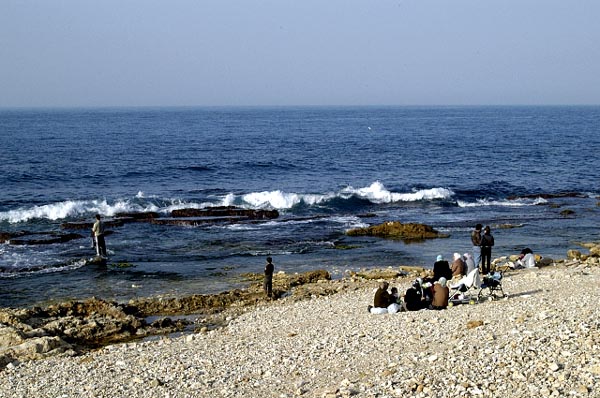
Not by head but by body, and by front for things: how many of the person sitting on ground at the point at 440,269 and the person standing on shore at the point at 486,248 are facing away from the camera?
2

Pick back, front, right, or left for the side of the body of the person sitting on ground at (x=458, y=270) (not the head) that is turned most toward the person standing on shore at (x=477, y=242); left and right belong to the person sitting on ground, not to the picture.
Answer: right

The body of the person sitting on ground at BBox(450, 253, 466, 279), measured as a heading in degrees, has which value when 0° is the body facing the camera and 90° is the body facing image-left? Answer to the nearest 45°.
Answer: approximately 135°

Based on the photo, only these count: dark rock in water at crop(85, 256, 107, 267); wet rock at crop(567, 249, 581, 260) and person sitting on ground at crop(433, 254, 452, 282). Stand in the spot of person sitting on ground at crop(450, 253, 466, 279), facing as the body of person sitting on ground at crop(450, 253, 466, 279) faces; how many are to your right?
1

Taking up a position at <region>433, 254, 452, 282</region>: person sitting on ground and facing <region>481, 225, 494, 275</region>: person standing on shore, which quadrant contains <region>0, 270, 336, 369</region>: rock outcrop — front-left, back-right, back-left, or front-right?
back-left

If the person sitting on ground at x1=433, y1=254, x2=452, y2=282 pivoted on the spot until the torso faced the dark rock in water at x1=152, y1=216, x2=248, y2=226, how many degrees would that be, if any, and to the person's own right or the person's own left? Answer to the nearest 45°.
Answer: approximately 45° to the person's own left

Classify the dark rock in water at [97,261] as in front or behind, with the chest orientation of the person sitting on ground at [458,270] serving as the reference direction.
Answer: in front

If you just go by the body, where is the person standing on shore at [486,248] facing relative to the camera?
away from the camera

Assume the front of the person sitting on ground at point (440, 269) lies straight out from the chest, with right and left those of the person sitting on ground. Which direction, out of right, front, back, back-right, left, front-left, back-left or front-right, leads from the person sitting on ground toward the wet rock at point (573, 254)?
front-right

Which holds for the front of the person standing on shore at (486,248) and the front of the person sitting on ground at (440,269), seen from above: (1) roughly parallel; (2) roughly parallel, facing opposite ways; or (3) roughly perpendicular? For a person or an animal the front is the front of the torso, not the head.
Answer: roughly parallel

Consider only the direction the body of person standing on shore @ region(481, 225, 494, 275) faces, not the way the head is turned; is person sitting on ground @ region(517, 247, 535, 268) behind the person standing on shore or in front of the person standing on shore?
in front

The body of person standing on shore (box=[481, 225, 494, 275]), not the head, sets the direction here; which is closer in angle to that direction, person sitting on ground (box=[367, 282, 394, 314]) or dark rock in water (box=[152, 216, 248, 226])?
the dark rock in water

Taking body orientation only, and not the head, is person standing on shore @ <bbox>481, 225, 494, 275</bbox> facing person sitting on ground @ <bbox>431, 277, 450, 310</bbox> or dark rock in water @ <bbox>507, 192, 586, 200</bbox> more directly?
the dark rock in water

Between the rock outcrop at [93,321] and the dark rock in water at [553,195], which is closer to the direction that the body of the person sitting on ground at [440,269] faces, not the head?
the dark rock in water

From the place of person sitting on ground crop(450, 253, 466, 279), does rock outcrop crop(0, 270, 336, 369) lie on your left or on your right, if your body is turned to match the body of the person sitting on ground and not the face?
on your left

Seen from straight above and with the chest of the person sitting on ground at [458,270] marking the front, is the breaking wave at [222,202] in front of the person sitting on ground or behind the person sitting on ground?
in front

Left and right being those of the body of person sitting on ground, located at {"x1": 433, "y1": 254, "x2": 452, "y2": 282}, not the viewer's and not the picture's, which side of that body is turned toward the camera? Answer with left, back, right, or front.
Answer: back

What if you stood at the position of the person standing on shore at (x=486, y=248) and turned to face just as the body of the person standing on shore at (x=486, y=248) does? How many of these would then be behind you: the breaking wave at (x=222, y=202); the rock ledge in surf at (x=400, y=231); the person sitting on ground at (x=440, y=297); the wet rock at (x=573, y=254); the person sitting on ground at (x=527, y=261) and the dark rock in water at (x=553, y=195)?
1

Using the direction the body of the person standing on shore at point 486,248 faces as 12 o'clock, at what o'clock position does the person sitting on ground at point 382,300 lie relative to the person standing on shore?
The person sitting on ground is roughly at 7 o'clock from the person standing on shore.
